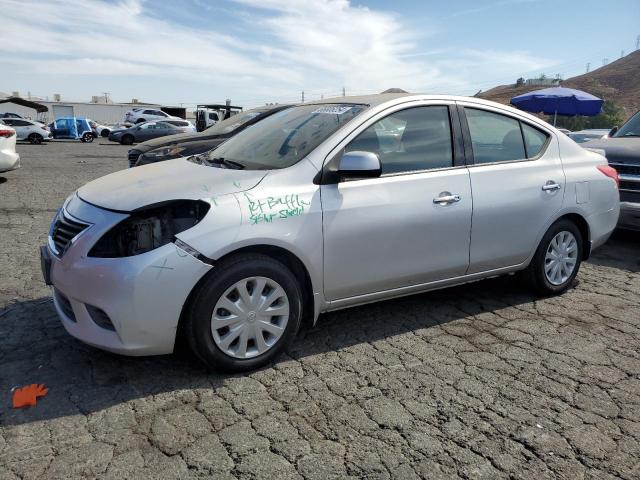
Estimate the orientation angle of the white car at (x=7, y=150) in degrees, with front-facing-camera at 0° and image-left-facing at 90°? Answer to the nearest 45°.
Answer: approximately 135°

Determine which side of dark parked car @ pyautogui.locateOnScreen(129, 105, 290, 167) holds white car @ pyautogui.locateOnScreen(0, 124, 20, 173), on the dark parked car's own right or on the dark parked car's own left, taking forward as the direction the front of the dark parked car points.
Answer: on the dark parked car's own right

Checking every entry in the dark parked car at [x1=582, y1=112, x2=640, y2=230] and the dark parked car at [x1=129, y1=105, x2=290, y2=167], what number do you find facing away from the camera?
0

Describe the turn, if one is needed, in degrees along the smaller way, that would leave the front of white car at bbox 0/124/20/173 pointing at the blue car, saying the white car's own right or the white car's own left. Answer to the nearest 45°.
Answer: approximately 45° to the white car's own right

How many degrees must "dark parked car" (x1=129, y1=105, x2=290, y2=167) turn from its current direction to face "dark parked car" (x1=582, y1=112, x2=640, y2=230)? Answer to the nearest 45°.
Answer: approximately 90° to its left

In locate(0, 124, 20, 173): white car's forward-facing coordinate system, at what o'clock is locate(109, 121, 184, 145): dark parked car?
The dark parked car is roughly at 2 o'clock from the white car.

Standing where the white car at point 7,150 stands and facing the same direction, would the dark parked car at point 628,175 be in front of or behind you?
behind

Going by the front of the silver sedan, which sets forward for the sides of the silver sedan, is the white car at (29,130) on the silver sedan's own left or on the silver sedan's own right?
on the silver sedan's own right

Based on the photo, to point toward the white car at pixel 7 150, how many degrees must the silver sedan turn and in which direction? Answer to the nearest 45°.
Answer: approximately 90° to its right

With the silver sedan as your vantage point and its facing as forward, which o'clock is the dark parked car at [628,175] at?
The dark parked car is roughly at 6 o'clock from the silver sedan.

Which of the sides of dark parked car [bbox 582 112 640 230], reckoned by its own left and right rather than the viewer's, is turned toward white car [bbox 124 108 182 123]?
right

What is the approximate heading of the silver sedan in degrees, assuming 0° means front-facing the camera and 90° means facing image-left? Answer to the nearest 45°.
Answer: approximately 45°

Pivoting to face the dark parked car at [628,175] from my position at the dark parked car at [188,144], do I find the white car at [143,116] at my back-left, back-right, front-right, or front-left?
back-left

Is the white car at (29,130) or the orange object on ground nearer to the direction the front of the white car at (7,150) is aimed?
the white car
